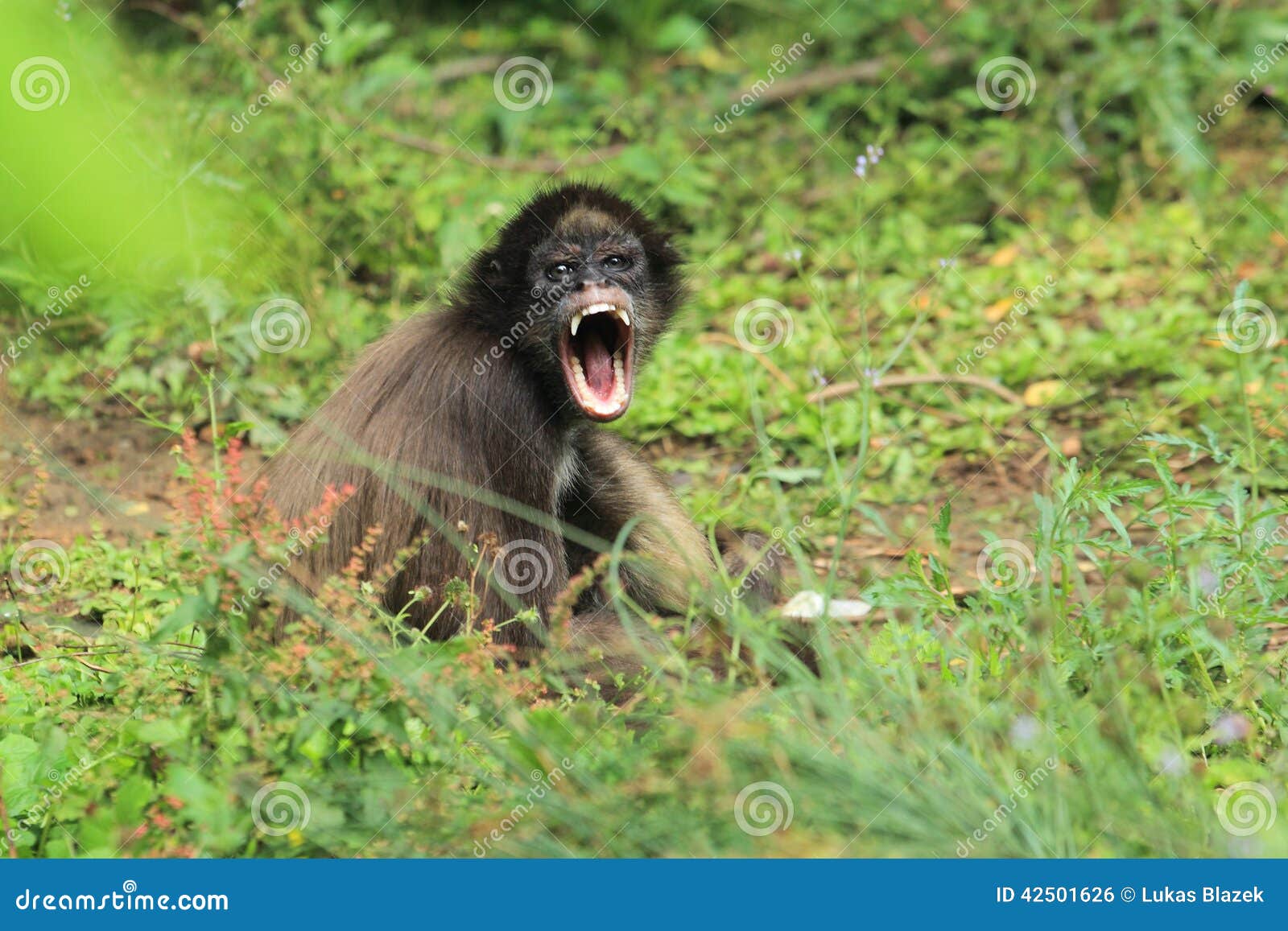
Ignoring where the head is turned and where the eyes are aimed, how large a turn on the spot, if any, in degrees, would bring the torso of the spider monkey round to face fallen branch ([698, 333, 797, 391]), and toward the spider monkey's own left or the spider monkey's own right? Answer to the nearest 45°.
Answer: approximately 90° to the spider monkey's own left

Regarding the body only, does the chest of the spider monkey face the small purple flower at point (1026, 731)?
yes

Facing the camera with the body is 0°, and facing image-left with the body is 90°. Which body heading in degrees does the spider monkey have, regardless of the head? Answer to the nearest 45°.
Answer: approximately 315°

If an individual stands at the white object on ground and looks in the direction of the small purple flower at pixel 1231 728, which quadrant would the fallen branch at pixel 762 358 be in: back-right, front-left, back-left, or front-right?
back-left

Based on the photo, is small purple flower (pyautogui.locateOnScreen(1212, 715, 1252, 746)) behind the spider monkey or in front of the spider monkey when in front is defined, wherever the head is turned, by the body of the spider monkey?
in front

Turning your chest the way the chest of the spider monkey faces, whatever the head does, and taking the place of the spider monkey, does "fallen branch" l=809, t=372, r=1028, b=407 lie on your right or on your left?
on your left

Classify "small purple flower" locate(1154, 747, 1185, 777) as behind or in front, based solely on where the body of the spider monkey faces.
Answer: in front
